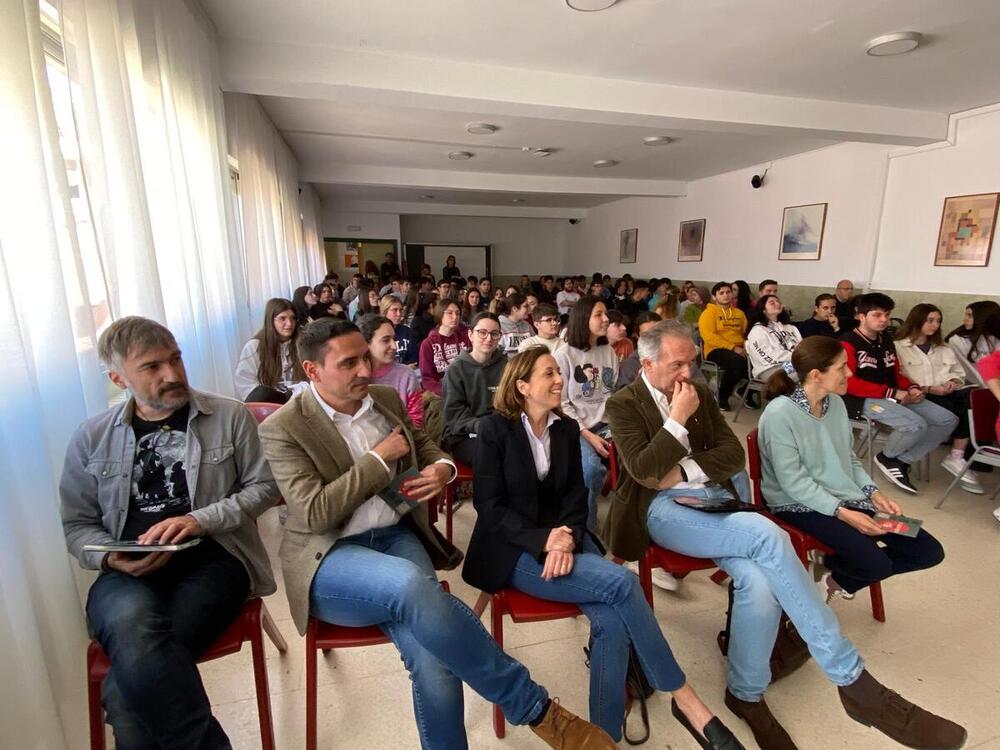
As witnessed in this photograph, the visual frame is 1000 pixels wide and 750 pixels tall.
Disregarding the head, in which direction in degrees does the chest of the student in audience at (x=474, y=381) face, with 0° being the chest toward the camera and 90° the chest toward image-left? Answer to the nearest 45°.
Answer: approximately 315°

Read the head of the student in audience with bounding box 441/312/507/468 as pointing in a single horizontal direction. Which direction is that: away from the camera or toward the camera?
toward the camera

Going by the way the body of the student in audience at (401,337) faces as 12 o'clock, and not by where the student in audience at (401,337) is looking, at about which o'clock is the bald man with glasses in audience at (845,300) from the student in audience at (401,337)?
the bald man with glasses in audience at (845,300) is roughly at 10 o'clock from the student in audience at (401,337).

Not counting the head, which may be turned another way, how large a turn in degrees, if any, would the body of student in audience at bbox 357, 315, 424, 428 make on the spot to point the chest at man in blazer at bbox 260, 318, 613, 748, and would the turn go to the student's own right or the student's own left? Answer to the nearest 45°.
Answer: approximately 45° to the student's own right

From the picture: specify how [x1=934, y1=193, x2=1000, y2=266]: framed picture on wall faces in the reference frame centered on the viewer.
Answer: facing the viewer and to the left of the viewer

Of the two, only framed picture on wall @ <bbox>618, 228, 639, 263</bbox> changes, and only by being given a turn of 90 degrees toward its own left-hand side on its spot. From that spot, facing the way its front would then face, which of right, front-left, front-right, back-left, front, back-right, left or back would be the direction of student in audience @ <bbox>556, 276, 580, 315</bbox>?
right

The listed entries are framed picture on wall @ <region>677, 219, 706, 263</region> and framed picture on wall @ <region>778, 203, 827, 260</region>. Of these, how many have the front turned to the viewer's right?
0

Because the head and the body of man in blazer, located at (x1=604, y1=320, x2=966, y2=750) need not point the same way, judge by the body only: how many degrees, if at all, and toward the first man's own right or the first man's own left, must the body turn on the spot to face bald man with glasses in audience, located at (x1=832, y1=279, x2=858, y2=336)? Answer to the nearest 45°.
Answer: approximately 135° to the first man's own left

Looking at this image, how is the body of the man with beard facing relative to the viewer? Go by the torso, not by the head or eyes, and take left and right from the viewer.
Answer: facing the viewer

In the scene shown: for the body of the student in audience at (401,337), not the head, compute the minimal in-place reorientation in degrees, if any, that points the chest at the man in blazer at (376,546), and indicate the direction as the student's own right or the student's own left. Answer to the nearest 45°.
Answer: approximately 45° to the student's own right

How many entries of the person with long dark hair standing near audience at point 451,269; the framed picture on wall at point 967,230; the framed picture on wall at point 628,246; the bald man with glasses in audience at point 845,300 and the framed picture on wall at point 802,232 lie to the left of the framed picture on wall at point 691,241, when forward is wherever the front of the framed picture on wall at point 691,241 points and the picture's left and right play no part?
3

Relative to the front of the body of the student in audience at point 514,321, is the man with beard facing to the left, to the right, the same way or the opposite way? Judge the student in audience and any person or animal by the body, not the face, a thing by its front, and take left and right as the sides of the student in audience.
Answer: the same way

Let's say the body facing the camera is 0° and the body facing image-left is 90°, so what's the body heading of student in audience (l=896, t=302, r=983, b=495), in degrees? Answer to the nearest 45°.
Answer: approximately 315°

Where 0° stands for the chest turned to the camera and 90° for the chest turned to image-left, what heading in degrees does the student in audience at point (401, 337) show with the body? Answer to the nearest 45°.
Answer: approximately 315°

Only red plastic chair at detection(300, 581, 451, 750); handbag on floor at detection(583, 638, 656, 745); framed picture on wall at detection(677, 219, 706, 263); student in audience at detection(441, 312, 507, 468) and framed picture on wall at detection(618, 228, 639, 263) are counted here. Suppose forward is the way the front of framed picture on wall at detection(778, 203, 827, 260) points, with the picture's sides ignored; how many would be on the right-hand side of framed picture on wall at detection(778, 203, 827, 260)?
2

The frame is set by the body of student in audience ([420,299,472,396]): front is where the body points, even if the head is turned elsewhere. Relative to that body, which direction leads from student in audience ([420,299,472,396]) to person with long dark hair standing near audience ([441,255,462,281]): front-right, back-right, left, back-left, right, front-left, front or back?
back-left

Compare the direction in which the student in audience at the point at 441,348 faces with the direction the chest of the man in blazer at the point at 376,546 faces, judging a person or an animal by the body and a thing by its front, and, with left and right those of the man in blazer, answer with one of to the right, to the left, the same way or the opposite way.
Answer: the same way

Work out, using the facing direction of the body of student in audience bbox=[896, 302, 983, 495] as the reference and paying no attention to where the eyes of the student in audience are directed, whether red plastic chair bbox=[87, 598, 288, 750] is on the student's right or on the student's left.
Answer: on the student's right

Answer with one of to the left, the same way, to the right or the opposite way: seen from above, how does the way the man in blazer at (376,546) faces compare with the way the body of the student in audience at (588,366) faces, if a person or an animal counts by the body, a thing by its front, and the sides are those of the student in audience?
the same way

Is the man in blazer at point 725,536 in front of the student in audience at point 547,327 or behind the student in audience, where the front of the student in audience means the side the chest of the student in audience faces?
in front

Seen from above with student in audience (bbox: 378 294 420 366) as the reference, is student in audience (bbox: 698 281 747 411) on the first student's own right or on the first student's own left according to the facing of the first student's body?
on the first student's own left

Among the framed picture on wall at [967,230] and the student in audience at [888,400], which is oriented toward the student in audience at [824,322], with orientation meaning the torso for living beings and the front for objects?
the framed picture on wall
